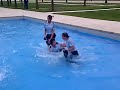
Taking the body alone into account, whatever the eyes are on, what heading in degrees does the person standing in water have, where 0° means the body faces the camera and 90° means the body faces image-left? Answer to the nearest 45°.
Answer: approximately 0°

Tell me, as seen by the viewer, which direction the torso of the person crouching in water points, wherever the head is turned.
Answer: to the viewer's left

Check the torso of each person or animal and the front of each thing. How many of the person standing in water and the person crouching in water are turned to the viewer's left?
1

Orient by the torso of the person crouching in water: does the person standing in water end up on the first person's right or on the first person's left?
on the first person's right

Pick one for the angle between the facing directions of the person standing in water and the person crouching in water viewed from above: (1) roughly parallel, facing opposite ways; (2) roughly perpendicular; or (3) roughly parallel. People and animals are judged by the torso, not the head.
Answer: roughly perpendicular
